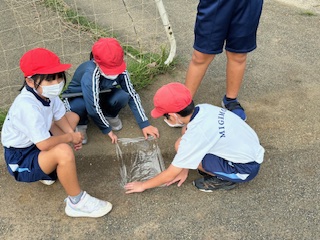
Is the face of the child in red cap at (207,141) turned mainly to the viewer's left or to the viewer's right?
to the viewer's left

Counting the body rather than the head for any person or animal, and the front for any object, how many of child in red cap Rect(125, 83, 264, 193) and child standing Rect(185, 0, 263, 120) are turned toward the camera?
1

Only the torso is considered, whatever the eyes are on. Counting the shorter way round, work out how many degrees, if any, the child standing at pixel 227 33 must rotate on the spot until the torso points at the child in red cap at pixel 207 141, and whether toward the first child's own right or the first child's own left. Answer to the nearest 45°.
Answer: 0° — they already face them

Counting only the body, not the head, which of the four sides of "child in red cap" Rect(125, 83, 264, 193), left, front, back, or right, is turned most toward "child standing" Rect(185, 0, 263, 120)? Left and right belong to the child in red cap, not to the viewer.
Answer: right

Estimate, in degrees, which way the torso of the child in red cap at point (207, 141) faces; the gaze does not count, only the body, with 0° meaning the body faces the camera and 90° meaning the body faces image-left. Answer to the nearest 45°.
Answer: approximately 90°

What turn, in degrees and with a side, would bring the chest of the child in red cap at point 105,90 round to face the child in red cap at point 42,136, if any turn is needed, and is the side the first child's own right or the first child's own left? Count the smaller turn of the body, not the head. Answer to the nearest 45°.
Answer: approximately 90° to the first child's own right

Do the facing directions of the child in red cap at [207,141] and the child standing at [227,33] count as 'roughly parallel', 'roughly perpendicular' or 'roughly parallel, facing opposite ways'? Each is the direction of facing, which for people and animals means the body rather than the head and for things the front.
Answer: roughly perpendicular

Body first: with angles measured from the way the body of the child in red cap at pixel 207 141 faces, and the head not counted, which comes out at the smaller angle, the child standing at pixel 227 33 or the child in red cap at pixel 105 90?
the child in red cap

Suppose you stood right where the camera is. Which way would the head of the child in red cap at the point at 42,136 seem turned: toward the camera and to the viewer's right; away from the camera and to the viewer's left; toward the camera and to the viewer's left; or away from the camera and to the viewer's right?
toward the camera and to the viewer's right

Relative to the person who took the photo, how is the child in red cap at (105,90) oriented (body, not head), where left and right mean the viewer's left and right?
facing the viewer and to the right of the viewer

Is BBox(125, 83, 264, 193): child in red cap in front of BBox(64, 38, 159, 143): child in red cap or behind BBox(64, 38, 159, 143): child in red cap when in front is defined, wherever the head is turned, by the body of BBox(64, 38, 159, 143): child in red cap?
in front

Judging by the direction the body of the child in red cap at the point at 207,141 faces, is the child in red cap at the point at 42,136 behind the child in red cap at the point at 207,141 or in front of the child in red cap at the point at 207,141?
in front

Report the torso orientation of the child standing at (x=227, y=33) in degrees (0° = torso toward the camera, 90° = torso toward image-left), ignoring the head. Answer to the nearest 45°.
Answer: approximately 0°
